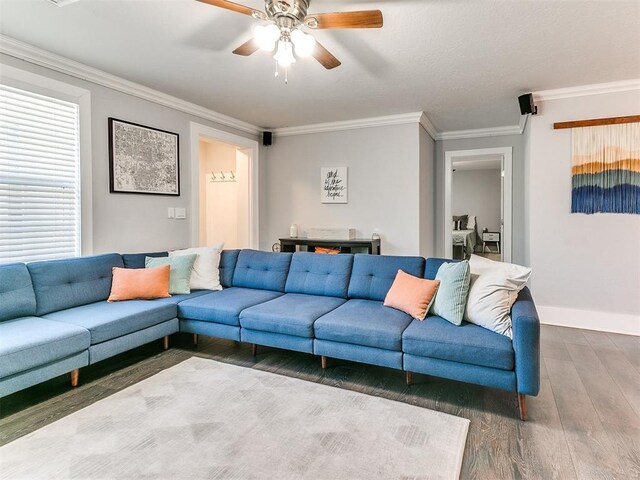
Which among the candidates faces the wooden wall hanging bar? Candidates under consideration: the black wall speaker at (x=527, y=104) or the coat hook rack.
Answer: the coat hook rack

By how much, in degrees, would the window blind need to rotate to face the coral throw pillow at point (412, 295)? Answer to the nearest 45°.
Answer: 0° — it already faces it

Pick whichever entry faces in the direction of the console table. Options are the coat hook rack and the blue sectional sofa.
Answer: the coat hook rack

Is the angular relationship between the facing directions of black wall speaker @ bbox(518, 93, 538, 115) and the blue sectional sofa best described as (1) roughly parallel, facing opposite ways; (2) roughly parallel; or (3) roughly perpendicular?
roughly perpendicular

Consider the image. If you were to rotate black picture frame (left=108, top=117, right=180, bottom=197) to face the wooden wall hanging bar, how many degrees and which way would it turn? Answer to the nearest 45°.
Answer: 0° — it already faces it

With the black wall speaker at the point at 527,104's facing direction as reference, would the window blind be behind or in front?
in front

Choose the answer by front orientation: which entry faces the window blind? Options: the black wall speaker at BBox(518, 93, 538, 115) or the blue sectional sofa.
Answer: the black wall speaker

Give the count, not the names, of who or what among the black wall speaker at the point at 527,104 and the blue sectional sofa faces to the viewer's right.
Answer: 0

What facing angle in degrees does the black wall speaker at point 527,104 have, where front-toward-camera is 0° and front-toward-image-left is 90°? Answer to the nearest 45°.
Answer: approximately 45°

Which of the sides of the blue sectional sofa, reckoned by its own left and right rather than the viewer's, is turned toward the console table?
back

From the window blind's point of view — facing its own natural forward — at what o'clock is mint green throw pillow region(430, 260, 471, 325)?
The mint green throw pillow is roughly at 12 o'clock from the window blind.

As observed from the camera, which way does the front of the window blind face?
facing the viewer and to the right of the viewer
